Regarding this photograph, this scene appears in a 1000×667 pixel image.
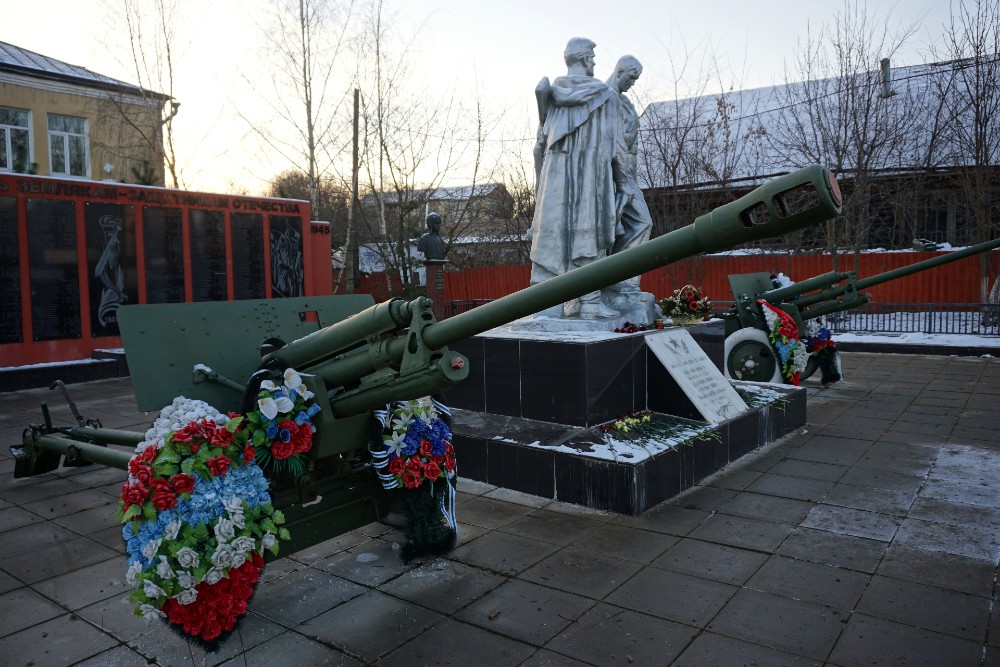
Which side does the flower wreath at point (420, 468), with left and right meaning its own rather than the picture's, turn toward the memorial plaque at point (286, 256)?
back
